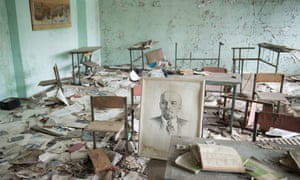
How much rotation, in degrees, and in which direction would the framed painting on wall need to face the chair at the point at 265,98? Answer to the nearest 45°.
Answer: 0° — it already faces it

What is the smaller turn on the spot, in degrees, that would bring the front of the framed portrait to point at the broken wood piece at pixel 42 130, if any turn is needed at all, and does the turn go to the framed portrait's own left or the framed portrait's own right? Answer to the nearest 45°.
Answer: approximately 90° to the framed portrait's own right

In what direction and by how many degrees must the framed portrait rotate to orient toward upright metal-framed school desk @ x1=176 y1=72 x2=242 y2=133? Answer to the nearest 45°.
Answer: approximately 135° to its left

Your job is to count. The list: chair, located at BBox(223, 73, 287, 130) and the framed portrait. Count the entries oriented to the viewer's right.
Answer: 0

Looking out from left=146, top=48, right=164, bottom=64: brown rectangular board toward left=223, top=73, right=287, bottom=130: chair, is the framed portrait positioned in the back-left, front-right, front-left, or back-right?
front-right

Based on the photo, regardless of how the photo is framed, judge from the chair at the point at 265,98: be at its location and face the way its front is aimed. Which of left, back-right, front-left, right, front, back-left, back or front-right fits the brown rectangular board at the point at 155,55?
right

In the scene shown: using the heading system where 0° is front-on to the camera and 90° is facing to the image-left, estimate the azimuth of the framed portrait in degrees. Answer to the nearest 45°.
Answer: approximately 0°

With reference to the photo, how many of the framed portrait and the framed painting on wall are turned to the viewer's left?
0

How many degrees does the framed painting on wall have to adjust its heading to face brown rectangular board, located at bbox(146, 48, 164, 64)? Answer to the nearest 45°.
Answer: approximately 45° to its left

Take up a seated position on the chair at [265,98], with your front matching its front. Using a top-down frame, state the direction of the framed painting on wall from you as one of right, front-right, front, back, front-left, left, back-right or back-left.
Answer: front-right

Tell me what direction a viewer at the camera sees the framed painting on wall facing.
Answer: facing the viewer and to the right of the viewer
